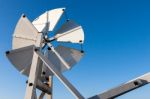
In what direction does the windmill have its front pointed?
away from the camera
